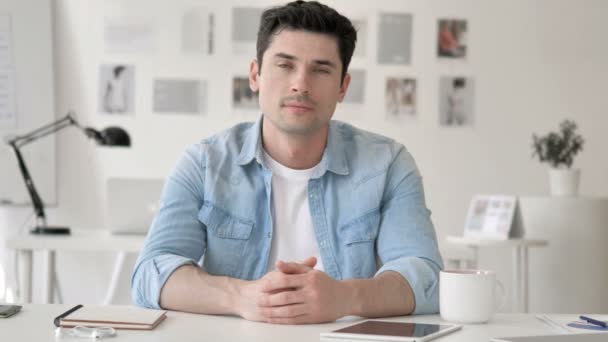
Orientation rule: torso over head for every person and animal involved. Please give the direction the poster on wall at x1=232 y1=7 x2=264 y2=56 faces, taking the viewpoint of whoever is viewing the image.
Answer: facing the viewer

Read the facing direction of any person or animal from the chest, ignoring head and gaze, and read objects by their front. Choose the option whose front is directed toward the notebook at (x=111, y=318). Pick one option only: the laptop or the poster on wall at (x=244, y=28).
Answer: the poster on wall

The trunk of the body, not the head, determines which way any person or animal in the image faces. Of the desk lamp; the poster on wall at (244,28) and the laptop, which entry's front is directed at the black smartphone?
the poster on wall

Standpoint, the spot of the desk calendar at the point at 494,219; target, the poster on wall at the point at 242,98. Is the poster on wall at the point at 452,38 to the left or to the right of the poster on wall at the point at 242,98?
right

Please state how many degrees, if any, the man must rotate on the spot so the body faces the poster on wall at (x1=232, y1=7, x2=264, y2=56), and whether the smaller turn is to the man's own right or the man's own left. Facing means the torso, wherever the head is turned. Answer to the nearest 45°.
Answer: approximately 180°

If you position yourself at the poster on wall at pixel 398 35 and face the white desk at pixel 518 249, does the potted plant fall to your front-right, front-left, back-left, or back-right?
front-left

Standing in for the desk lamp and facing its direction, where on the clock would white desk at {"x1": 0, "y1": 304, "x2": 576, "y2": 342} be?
The white desk is roughly at 3 o'clock from the desk lamp.

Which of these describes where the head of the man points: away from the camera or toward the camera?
toward the camera

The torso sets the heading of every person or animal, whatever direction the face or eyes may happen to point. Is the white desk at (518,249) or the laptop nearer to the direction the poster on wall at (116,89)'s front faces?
the laptop

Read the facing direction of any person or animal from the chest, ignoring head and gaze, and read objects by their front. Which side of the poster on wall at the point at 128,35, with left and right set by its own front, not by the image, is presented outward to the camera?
front

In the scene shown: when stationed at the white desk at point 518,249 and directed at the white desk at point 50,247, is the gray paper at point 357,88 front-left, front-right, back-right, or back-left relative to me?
front-right

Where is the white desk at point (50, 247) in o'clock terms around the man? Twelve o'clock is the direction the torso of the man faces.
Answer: The white desk is roughly at 5 o'clock from the man.

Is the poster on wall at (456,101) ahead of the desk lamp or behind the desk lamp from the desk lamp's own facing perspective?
ahead

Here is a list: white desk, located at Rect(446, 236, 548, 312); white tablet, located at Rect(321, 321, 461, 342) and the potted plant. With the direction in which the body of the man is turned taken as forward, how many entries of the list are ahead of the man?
1

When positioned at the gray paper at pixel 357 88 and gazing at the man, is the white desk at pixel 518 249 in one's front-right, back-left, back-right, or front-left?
front-left

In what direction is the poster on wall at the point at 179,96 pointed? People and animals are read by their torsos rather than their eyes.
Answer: toward the camera

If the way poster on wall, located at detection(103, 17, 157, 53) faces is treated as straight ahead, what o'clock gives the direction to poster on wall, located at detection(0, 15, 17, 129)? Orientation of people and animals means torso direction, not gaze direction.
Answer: poster on wall, located at detection(0, 15, 17, 129) is roughly at 3 o'clock from poster on wall, located at detection(103, 17, 157, 53).
